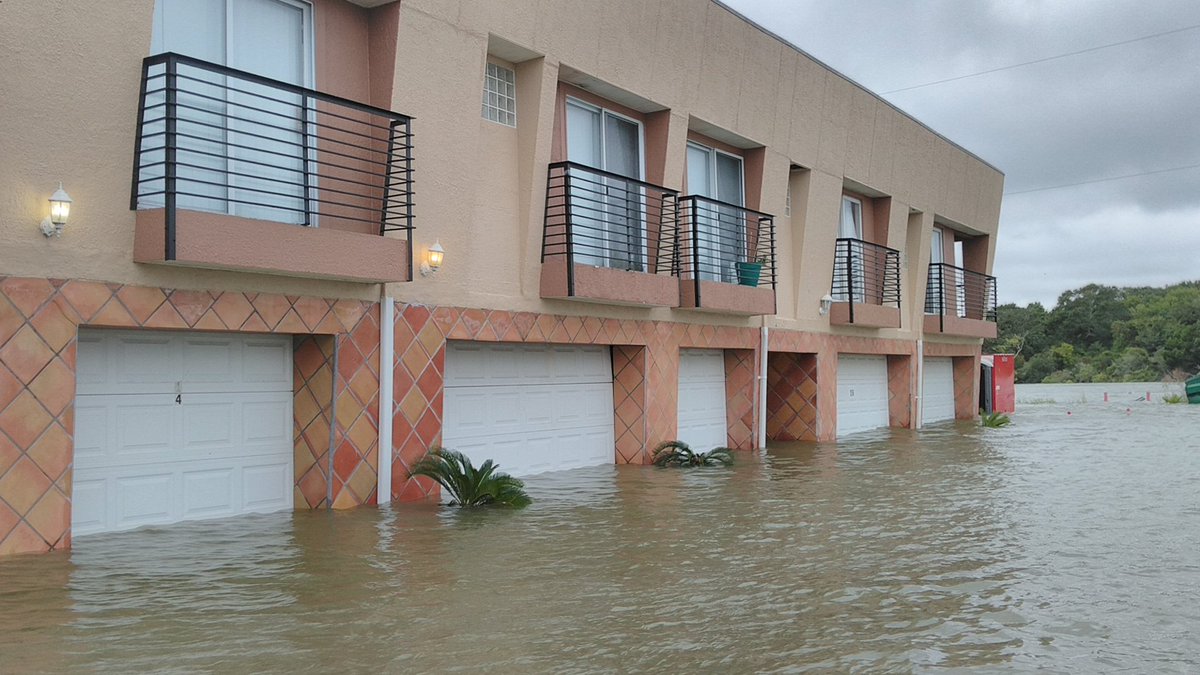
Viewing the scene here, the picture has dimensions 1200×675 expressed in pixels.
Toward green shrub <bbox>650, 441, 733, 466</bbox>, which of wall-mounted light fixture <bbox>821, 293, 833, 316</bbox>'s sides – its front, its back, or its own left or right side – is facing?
right

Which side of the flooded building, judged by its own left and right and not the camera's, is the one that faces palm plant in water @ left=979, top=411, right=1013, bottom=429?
left

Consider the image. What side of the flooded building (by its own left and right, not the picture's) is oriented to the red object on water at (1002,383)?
left

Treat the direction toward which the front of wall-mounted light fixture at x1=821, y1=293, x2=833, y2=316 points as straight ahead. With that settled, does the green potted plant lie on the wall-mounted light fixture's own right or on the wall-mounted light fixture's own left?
on the wall-mounted light fixture's own right

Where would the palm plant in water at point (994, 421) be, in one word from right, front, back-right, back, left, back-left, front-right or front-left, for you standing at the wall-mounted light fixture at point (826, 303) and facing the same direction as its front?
left

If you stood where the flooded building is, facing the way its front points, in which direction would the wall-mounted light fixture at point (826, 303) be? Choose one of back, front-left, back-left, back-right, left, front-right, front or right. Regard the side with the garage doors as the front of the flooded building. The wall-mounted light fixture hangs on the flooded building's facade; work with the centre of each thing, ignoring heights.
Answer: left

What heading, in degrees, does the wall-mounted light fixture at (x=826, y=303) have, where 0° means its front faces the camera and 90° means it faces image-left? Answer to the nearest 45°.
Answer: approximately 315°

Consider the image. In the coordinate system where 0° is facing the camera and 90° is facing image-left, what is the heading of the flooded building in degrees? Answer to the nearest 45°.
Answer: approximately 315°
